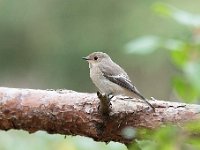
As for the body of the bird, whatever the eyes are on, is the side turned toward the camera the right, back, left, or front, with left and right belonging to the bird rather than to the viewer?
left
